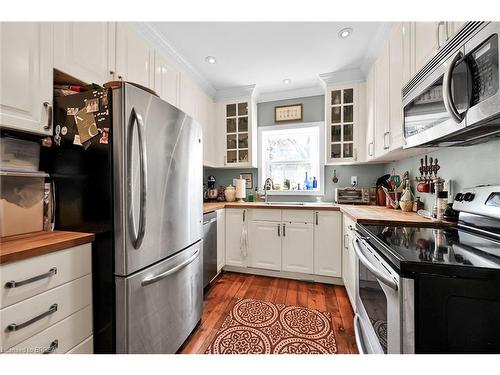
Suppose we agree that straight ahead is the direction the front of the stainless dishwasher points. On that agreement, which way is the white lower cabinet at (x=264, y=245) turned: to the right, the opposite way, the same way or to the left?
to the right

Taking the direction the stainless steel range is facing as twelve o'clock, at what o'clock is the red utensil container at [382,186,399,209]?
The red utensil container is roughly at 4 o'clock from the stainless steel range.

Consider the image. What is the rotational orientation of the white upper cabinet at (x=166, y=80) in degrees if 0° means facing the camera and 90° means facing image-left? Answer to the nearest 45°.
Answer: approximately 270°

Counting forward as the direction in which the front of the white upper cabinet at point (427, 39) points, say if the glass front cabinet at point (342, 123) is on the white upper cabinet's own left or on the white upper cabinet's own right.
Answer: on the white upper cabinet's own right

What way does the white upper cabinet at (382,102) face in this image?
to the viewer's left

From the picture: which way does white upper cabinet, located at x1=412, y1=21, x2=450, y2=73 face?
to the viewer's left

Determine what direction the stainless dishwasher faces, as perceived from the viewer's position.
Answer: facing to the right of the viewer

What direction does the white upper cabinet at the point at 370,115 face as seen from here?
to the viewer's left

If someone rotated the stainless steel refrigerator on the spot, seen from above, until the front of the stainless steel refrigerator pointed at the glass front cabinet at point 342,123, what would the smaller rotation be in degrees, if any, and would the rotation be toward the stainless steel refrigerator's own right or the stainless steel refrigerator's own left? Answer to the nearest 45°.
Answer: approximately 45° to the stainless steel refrigerator's own left

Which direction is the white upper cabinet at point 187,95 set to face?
to the viewer's right
